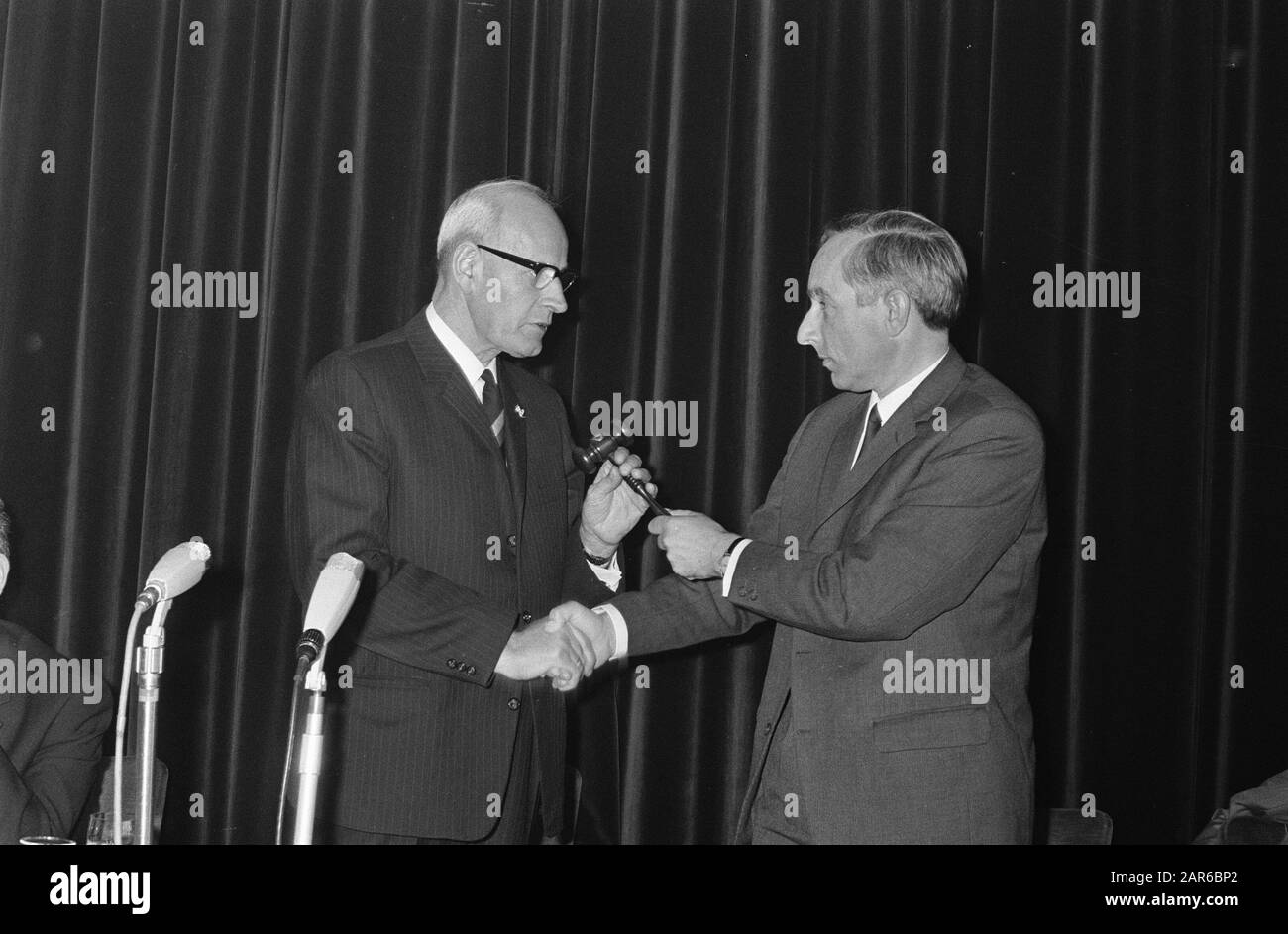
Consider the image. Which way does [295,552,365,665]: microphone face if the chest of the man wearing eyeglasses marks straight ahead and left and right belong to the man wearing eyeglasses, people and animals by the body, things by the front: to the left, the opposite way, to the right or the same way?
to the left

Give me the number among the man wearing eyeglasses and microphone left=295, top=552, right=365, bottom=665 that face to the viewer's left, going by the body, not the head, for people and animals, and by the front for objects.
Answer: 0

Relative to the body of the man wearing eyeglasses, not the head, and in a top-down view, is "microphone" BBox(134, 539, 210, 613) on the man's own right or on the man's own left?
on the man's own right

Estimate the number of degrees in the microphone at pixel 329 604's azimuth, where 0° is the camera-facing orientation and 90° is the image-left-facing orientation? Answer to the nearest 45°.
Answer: approximately 225°

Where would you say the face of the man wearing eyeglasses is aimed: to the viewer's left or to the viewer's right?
to the viewer's right

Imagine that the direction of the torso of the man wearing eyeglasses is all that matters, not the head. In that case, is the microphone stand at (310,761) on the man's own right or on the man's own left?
on the man's own right

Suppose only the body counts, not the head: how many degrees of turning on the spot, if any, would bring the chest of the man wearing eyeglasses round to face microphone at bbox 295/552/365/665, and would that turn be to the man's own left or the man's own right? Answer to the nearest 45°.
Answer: approximately 45° to the man's own right

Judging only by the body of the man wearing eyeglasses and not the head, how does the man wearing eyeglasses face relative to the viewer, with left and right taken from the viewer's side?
facing the viewer and to the right of the viewer
